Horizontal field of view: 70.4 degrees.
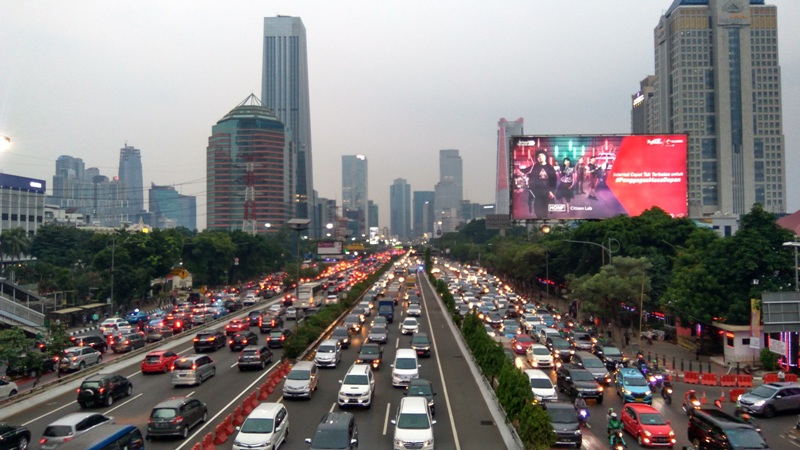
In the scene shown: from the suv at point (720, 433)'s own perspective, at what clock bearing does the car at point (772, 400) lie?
The car is roughly at 8 o'clock from the suv.

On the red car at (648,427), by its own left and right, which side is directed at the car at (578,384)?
back

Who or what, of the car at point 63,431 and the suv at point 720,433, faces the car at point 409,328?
the car at point 63,431

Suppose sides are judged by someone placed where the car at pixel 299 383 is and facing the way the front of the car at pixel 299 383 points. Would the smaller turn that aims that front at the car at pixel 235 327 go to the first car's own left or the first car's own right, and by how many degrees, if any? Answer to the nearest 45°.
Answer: approximately 135° to the first car's own right

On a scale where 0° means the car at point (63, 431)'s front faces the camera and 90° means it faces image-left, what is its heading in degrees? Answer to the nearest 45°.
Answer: approximately 225°

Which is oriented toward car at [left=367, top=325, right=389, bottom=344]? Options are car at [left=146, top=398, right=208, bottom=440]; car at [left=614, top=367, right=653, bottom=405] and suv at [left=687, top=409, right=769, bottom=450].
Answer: car at [left=146, top=398, right=208, bottom=440]

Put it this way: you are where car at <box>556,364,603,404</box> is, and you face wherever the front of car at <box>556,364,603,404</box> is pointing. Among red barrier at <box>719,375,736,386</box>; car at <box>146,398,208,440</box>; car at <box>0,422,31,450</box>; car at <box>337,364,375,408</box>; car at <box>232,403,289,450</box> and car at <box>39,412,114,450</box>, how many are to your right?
5

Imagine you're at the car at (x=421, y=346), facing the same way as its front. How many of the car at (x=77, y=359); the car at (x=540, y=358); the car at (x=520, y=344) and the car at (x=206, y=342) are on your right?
2

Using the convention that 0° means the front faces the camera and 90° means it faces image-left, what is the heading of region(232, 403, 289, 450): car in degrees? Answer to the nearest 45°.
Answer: approximately 45°

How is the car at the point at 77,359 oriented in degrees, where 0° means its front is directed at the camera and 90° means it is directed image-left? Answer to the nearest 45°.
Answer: approximately 225°
